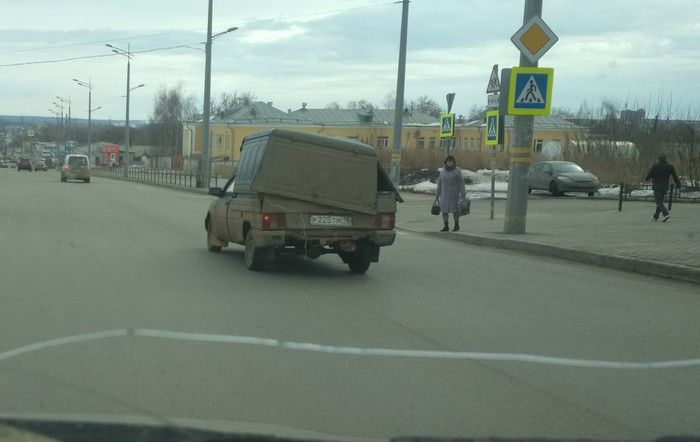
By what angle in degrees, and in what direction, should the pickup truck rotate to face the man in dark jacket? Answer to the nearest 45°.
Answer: approximately 90° to its right

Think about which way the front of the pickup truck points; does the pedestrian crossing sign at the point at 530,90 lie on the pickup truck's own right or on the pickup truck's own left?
on the pickup truck's own right

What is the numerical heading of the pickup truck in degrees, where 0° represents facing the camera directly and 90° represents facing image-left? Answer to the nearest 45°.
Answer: approximately 135°

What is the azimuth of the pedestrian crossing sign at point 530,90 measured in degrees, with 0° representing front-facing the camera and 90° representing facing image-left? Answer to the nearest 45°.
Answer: approximately 0°

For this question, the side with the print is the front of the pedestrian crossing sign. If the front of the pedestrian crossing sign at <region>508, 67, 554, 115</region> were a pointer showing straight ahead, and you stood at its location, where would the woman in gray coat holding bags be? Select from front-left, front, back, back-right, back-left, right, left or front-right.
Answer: back-right

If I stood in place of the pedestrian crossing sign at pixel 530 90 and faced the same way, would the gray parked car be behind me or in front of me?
behind
